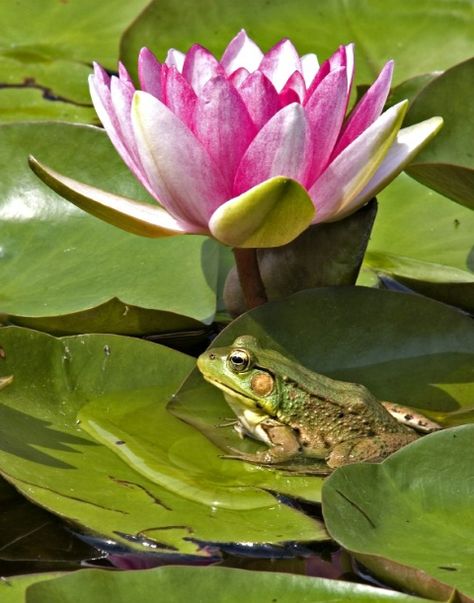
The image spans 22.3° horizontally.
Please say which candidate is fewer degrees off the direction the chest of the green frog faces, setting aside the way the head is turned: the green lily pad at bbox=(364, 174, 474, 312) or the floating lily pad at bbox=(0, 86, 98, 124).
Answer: the floating lily pad

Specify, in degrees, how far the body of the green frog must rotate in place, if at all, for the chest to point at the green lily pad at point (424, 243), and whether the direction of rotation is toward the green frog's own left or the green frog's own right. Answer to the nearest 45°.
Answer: approximately 90° to the green frog's own right

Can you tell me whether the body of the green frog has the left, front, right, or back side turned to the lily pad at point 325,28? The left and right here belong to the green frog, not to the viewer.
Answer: right

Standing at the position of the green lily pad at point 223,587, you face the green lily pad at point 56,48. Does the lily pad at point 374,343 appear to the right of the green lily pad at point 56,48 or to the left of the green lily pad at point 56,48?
right

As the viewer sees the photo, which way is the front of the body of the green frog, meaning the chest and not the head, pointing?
to the viewer's left

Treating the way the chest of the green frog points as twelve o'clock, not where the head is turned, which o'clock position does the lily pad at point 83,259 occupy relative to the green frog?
The lily pad is roughly at 1 o'clock from the green frog.

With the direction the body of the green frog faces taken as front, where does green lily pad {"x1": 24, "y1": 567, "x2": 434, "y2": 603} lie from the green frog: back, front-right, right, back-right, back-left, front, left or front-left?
left

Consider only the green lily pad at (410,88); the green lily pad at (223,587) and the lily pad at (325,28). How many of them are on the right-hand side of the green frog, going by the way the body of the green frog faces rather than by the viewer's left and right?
2

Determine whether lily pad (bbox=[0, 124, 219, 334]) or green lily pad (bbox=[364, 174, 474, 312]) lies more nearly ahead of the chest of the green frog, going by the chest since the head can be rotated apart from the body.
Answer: the lily pad
